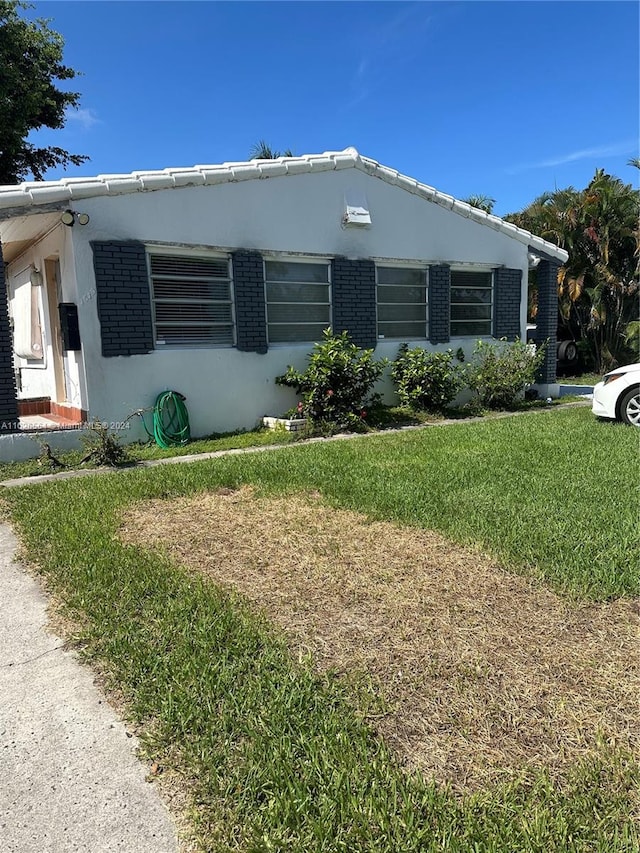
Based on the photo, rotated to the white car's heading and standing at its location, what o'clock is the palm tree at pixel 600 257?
The palm tree is roughly at 3 o'clock from the white car.

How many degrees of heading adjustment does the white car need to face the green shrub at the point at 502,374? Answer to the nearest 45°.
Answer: approximately 45° to its right

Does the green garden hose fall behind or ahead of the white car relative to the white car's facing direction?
ahead

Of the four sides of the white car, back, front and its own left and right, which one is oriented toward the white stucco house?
front

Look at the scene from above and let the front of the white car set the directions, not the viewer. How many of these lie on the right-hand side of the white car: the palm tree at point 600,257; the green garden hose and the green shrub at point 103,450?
1

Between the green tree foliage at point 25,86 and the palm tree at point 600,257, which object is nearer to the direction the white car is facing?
the green tree foliage

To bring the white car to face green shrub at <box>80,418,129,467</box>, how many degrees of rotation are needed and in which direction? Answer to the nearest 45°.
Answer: approximately 45° to its left

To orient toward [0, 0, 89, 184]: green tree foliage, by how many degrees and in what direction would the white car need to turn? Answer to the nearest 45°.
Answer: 0° — it already faces it

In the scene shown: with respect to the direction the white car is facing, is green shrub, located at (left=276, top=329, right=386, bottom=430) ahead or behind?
ahead

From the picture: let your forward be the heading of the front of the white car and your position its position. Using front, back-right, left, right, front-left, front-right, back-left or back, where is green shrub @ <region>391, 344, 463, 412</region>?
front

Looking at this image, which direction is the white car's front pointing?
to the viewer's left
